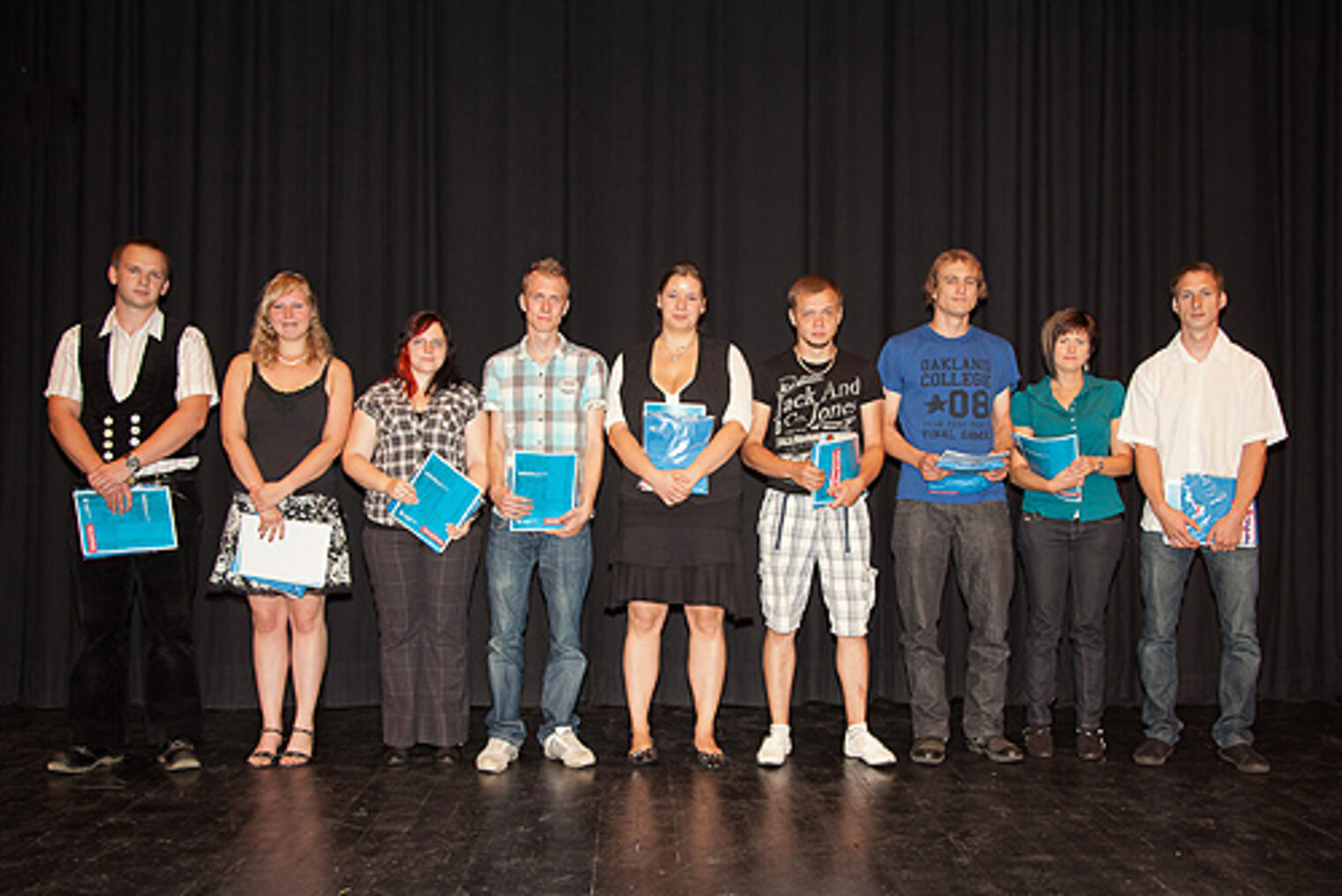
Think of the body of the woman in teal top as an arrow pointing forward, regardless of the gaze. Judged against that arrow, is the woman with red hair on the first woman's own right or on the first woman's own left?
on the first woman's own right

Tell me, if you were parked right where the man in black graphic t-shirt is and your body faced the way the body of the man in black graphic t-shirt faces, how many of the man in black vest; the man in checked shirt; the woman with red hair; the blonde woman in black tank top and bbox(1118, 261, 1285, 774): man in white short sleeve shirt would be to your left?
1

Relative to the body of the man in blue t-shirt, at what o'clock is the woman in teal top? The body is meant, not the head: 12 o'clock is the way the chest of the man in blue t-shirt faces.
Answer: The woman in teal top is roughly at 8 o'clock from the man in blue t-shirt.

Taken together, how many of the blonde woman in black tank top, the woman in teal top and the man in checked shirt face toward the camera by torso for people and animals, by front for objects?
3

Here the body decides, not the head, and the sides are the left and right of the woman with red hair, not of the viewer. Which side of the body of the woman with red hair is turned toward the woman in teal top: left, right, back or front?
left

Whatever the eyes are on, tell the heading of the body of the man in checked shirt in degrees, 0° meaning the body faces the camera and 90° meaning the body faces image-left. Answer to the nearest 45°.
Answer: approximately 0°

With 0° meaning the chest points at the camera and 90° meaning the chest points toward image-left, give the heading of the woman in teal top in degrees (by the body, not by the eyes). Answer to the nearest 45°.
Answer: approximately 0°

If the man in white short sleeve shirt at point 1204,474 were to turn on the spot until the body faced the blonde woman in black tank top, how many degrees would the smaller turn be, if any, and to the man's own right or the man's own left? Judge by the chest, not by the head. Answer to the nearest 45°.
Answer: approximately 45° to the man's own right

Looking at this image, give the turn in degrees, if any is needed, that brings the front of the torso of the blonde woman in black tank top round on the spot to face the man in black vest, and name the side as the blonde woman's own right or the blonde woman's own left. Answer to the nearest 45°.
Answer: approximately 90° to the blonde woman's own right

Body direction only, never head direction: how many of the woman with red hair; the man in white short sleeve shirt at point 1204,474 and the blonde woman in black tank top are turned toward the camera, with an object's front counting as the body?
3
